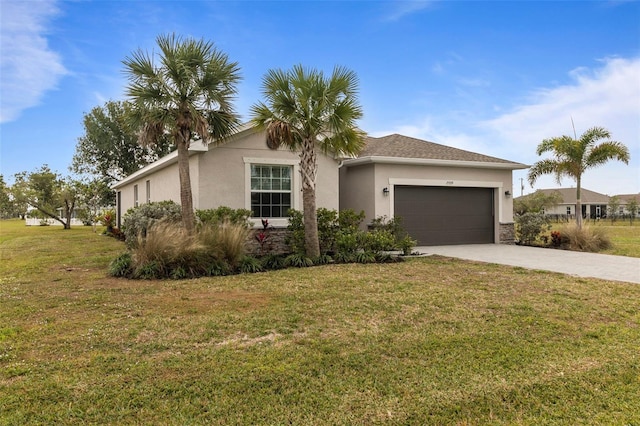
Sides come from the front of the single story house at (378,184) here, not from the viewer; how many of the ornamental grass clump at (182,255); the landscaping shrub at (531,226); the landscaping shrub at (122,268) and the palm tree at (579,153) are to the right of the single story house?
2

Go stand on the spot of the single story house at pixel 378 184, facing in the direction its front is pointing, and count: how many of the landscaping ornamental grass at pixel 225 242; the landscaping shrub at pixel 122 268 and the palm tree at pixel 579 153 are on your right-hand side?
2

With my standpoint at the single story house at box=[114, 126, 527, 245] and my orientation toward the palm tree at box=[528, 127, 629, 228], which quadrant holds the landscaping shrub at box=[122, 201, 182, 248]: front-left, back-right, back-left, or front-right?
back-right

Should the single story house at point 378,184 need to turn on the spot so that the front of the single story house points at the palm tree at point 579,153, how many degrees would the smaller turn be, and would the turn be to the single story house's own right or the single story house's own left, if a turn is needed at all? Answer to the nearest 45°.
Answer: approximately 45° to the single story house's own left

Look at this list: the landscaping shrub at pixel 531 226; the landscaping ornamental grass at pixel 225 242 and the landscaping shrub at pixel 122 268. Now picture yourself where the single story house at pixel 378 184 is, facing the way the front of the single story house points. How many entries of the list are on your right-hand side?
2

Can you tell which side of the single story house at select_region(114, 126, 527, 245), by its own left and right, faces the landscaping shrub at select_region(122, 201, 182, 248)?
right

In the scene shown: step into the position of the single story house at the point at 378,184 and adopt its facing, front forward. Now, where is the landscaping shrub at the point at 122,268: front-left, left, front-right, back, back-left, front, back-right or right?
right

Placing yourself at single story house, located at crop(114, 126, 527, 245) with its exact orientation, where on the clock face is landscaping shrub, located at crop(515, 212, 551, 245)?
The landscaping shrub is roughly at 10 o'clock from the single story house.

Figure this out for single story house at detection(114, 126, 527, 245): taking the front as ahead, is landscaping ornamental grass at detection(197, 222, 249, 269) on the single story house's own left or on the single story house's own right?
on the single story house's own right

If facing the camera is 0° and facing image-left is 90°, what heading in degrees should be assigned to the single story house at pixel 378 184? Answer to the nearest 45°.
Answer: approximately 315°
